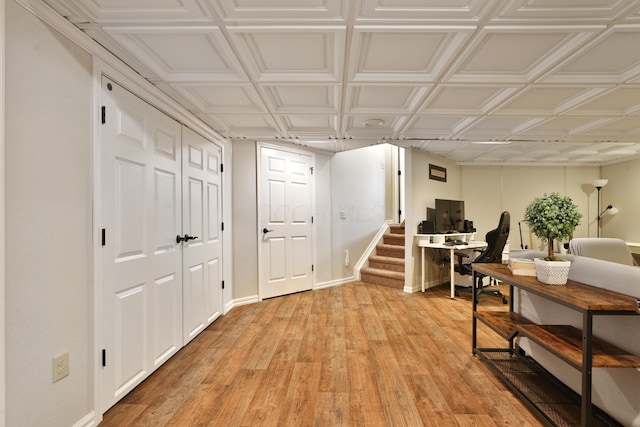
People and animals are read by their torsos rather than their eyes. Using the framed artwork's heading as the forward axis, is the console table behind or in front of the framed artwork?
in front

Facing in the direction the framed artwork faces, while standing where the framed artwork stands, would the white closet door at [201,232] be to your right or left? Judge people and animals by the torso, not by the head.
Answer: on your right

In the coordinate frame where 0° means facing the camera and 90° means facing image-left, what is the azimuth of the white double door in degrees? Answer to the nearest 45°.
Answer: approximately 315°

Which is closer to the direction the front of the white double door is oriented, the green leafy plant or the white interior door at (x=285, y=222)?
the green leafy plant

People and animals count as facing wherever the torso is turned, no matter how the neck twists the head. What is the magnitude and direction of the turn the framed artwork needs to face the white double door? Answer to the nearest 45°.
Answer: approximately 90° to its right

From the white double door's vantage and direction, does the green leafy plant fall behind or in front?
in front

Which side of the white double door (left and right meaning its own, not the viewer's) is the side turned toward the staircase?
left

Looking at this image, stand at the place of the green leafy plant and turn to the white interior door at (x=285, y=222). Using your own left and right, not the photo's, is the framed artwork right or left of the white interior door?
right

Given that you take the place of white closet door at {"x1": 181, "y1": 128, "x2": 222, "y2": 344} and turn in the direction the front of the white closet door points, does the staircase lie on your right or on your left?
on your left

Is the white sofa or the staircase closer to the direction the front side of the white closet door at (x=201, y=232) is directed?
the white sofa

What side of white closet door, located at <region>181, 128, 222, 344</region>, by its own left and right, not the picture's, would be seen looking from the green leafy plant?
front
